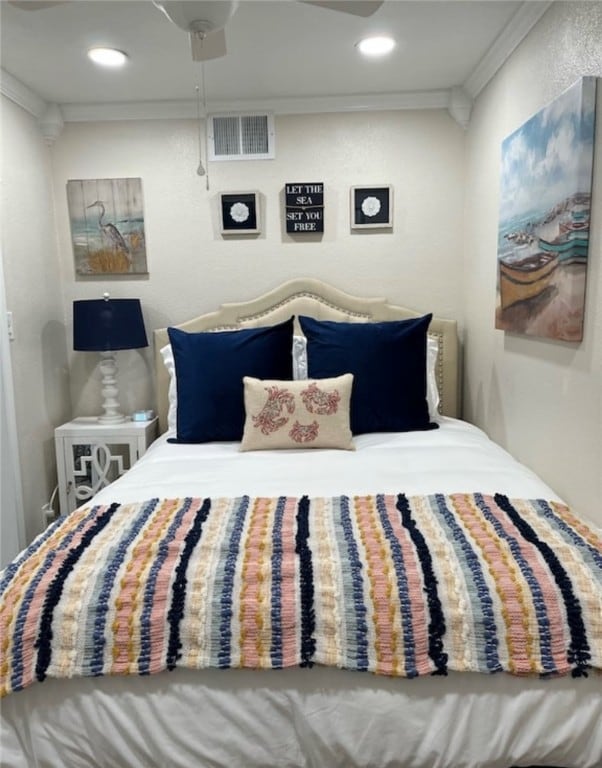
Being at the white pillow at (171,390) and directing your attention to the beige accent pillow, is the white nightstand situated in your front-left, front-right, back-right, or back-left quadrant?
back-right

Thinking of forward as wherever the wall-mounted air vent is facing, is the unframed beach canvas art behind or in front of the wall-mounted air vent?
in front

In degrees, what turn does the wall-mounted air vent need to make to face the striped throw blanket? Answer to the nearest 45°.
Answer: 0° — it already faces it

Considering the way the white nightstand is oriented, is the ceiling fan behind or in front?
in front

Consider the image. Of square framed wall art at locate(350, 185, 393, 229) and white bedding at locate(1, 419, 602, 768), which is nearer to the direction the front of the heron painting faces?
the white bedding

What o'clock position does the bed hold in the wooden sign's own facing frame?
The bed is roughly at 12 o'clock from the wooden sign.

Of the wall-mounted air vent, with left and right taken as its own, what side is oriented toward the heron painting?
right

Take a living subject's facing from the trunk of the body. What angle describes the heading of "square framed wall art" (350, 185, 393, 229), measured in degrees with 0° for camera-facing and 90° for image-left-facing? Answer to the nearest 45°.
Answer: approximately 0°

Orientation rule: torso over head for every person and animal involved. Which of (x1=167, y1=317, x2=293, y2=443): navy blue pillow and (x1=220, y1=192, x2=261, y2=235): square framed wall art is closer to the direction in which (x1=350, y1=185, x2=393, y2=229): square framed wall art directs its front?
the navy blue pillow

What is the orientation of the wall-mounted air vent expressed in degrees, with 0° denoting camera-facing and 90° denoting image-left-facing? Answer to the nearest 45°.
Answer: approximately 0°
